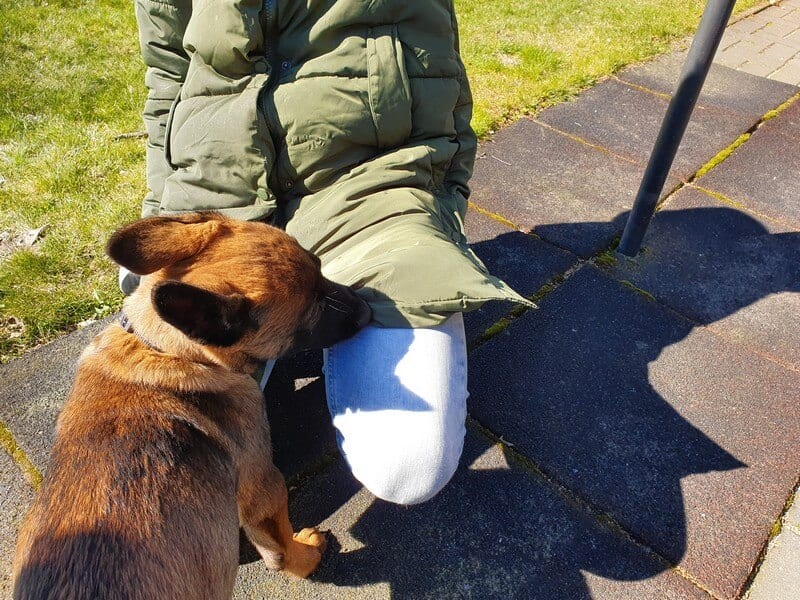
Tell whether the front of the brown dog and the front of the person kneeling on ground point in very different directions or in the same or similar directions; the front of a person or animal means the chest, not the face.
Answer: very different directions

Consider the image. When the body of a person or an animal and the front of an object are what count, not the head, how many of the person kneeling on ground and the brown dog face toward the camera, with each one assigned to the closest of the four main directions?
1

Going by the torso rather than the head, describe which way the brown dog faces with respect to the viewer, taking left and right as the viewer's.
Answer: facing away from the viewer and to the right of the viewer

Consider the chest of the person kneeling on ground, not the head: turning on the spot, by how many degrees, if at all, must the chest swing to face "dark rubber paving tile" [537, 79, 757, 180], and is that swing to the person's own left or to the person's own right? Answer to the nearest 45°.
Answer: approximately 135° to the person's own left

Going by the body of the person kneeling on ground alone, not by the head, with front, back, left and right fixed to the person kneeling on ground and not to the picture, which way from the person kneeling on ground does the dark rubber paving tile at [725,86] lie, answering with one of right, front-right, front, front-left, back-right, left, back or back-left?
back-left

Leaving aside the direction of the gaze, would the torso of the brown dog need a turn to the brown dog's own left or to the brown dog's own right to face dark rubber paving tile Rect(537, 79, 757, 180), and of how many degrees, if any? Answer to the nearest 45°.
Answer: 0° — it already faces it

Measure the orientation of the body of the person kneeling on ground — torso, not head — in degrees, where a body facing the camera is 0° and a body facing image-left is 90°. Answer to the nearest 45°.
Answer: approximately 0°

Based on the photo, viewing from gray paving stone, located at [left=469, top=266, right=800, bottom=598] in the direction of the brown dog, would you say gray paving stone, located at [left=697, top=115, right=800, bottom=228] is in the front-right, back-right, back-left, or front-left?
back-right
